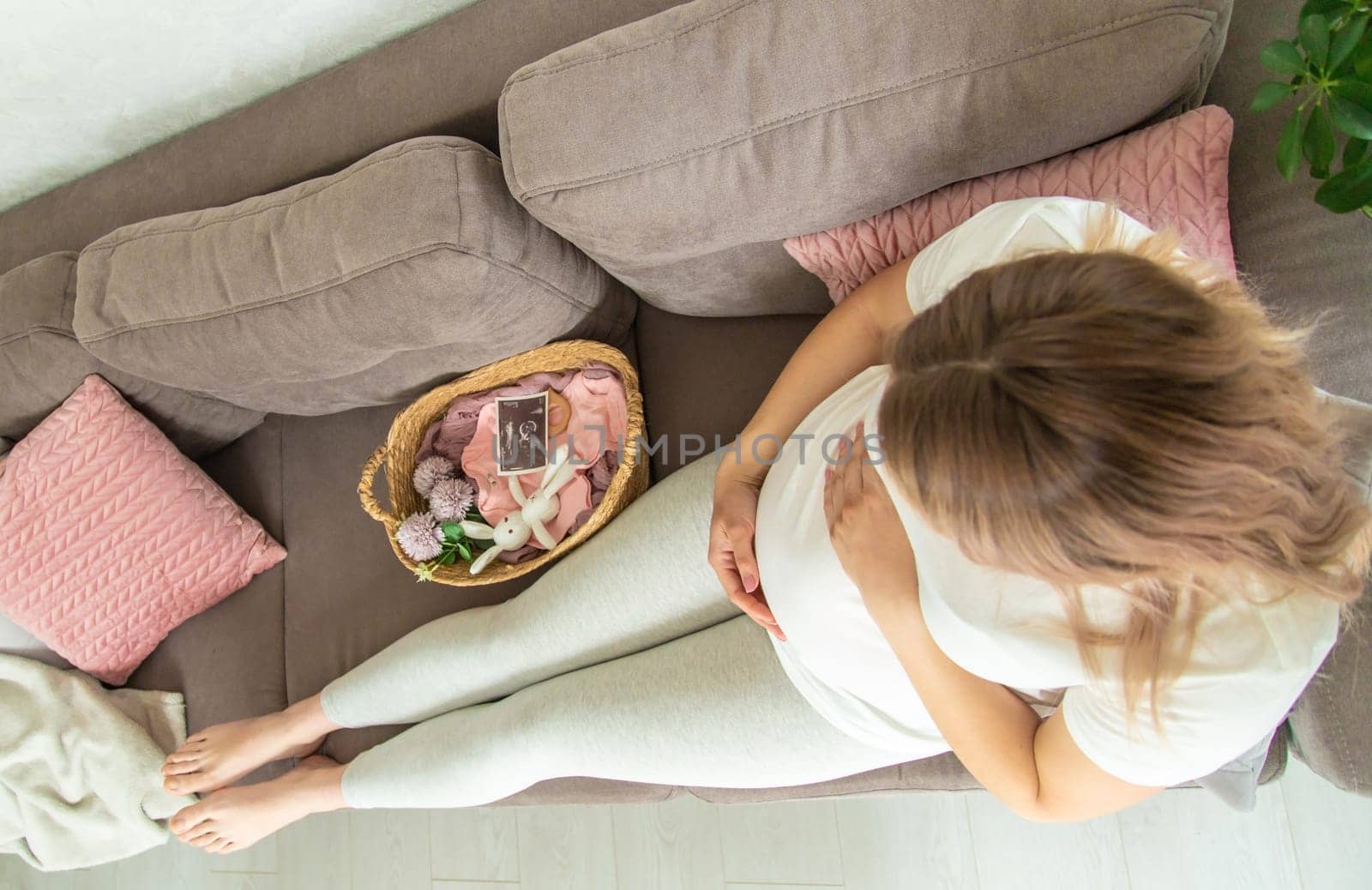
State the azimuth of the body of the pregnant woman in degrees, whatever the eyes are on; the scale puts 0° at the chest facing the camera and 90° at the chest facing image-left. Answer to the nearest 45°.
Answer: approximately 90°

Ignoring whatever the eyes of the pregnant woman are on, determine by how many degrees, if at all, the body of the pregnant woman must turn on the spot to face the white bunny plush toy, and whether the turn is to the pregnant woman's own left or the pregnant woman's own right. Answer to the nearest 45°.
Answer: approximately 45° to the pregnant woman's own right

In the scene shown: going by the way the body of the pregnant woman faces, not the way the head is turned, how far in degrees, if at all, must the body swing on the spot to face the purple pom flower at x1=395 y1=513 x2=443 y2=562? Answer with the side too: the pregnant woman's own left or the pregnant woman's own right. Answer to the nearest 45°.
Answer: approximately 45° to the pregnant woman's own right

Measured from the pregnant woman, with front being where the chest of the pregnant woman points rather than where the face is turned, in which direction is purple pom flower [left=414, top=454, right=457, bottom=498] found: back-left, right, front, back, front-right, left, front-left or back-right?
front-right
